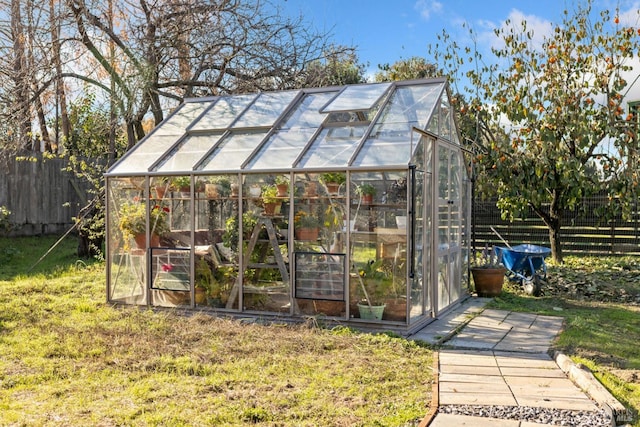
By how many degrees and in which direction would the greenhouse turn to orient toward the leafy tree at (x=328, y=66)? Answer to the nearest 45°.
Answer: approximately 135° to its left

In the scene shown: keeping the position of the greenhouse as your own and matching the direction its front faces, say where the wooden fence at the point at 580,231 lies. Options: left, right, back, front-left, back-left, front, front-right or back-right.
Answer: left

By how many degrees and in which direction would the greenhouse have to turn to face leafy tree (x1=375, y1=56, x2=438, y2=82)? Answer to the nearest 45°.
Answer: approximately 135° to its left

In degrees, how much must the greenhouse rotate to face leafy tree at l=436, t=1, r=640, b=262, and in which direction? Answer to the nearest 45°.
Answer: approximately 90° to its left

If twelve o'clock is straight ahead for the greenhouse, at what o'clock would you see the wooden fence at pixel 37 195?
The wooden fence is roughly at 6 o'clock from the greenhouse.

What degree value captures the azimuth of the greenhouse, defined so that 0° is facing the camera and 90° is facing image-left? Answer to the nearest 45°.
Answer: approximately 315°
